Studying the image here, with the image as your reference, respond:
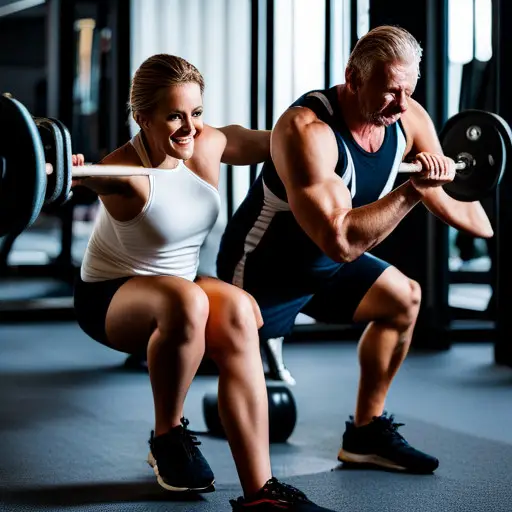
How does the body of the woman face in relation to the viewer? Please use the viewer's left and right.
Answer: facing the viewer and to the right of the viewer

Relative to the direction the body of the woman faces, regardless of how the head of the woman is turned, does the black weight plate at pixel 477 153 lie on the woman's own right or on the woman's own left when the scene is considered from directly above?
on the woman's own left

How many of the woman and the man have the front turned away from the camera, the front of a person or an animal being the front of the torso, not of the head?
0

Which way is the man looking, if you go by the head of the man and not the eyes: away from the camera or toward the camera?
toward the camera
